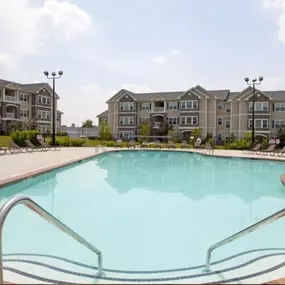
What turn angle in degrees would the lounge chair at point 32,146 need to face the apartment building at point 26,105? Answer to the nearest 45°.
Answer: approximately 90° to its left

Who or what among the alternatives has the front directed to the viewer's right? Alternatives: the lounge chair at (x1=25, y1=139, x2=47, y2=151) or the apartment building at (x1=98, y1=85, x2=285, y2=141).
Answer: the lounge chair

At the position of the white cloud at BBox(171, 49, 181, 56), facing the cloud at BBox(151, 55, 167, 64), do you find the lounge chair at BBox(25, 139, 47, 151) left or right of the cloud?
left

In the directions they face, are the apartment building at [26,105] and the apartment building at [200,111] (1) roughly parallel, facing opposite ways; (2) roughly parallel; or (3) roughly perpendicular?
roughly perpendicular

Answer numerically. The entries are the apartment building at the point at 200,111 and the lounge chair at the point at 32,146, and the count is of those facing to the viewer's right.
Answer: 1

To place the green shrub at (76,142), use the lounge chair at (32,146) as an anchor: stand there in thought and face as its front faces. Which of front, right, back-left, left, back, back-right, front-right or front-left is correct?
front-left

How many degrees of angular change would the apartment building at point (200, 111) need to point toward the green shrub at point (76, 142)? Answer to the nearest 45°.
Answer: approximately 45° to its right

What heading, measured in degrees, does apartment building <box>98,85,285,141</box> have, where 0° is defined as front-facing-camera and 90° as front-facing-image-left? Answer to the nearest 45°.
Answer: approximately 0°

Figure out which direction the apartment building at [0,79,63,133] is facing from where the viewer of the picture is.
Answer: facing the viewer and to the right of the viewer

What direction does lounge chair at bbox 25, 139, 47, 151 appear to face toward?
to the viewer's right
